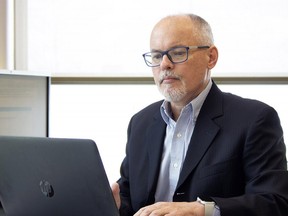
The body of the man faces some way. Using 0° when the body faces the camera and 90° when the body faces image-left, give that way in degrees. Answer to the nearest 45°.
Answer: approximately 45°

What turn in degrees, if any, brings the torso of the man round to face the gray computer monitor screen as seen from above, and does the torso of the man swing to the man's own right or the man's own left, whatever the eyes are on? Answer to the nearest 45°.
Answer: approximately 90° to the man's own right

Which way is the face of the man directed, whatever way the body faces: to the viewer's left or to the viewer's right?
to the viewer's left
